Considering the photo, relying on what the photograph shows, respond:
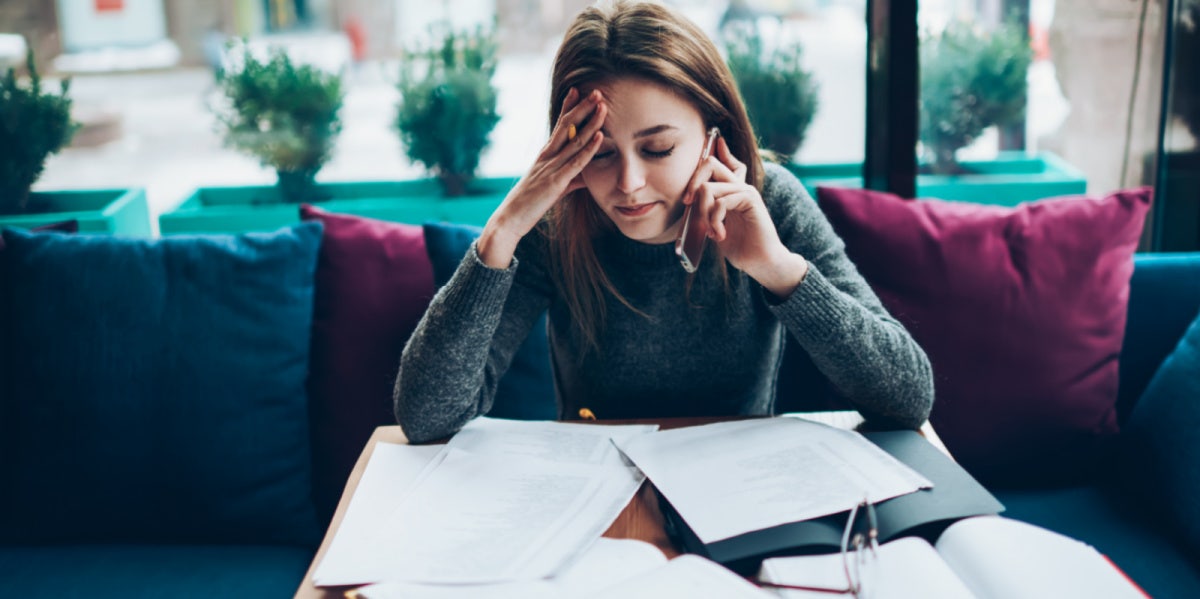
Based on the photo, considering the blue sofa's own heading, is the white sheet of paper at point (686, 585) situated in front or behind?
in front

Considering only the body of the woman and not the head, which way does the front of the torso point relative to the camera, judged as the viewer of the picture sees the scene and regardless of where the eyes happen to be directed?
toward the camera

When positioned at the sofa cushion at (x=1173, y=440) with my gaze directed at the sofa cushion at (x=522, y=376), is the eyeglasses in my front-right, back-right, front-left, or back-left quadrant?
front-left

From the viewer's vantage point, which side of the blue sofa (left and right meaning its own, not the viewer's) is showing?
front
